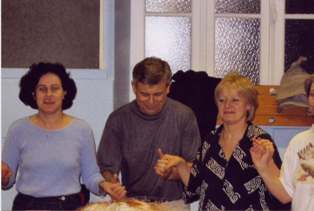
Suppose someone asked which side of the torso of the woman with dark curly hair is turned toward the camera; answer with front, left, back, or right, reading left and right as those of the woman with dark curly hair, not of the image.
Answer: front

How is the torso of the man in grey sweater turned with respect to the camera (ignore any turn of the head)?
toward the camera

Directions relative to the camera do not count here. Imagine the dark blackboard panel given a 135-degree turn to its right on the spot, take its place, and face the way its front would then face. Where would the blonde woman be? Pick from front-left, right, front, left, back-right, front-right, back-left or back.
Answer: back

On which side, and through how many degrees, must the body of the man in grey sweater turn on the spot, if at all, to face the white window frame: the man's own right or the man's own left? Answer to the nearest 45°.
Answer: approximately 135° to the man's own left

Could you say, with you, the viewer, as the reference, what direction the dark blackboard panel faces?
facing the viewer

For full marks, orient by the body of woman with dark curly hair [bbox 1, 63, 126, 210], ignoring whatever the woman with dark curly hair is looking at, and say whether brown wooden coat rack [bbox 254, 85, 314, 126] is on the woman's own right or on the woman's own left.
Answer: on the woman's own left

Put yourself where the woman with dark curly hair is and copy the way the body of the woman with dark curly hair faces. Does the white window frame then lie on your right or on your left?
on your left

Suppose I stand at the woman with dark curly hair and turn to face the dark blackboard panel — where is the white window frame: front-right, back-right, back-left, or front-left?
front-right

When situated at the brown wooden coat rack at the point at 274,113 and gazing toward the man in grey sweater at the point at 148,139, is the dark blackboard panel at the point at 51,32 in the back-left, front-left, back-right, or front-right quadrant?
front-right
